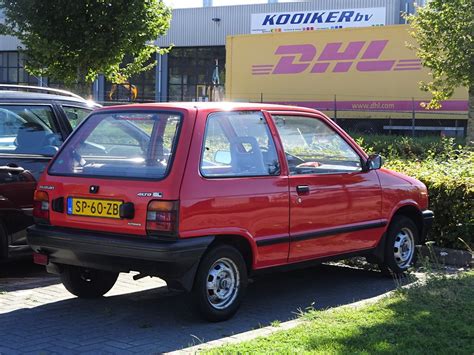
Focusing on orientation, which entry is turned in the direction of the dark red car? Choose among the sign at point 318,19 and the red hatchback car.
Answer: the sign

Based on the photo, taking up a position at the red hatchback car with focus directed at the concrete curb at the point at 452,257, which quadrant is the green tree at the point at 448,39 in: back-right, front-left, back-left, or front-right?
front-left

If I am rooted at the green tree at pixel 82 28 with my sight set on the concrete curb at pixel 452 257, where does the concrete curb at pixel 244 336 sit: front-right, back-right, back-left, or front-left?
front-right

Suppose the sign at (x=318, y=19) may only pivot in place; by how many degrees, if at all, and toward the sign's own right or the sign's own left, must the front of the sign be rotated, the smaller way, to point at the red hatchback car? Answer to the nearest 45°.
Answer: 0° — it already faces it

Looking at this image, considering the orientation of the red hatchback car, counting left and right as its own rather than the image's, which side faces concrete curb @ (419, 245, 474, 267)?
front

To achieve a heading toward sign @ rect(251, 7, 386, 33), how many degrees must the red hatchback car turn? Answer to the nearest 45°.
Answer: approximately 45° to its left

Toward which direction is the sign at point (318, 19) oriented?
toward the camera

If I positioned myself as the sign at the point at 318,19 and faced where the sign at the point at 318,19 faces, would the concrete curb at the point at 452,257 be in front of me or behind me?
in front

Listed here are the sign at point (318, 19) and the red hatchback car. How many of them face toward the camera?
1

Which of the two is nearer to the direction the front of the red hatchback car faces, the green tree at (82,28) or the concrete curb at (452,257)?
the concrete curb

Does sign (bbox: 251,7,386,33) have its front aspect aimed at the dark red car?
yes

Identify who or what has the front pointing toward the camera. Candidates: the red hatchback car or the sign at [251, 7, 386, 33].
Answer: the sign

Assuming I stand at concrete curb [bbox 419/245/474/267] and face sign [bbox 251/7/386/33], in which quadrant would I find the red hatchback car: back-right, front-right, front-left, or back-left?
back-left

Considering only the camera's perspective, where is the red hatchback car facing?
facing away from the viewer and to the right of the viewer
